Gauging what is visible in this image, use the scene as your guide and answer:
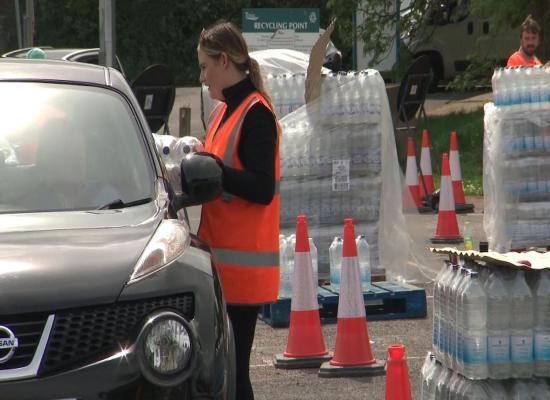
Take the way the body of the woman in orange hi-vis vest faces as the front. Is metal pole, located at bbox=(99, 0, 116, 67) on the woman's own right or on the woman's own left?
on the woman's own right

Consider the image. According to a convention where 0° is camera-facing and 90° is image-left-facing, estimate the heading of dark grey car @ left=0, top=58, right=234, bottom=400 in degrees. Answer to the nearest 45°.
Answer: approximately 0°

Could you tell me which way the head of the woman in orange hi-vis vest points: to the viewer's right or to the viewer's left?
to the viewer's left

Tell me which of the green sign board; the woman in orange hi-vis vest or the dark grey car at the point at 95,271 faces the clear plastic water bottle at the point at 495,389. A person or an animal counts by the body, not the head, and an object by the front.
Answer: the green sign board

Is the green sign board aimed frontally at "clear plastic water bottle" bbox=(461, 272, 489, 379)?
yes

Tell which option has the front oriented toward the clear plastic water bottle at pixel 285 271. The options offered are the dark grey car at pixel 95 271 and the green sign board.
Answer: the green sign board

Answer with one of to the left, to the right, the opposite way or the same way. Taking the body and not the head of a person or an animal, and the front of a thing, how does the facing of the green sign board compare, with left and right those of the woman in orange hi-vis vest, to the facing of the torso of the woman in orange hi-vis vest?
to the left

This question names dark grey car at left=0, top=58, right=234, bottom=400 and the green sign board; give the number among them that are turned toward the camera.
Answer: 2

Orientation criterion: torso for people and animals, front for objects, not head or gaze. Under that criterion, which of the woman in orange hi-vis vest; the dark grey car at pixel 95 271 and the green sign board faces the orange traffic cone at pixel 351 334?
the green sign board

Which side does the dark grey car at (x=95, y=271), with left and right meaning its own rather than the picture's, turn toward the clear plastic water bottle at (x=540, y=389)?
left

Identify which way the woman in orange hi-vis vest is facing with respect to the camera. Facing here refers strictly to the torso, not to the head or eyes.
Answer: to the viewer's left

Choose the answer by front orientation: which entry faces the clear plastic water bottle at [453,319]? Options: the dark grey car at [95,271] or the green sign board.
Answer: the green sign board

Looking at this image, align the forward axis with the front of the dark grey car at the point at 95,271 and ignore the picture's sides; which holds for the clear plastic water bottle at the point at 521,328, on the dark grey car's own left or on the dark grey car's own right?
on the dark grey car's own left

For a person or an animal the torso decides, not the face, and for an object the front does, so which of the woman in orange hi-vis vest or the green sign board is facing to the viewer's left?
the woman in orange hi-vis vest
